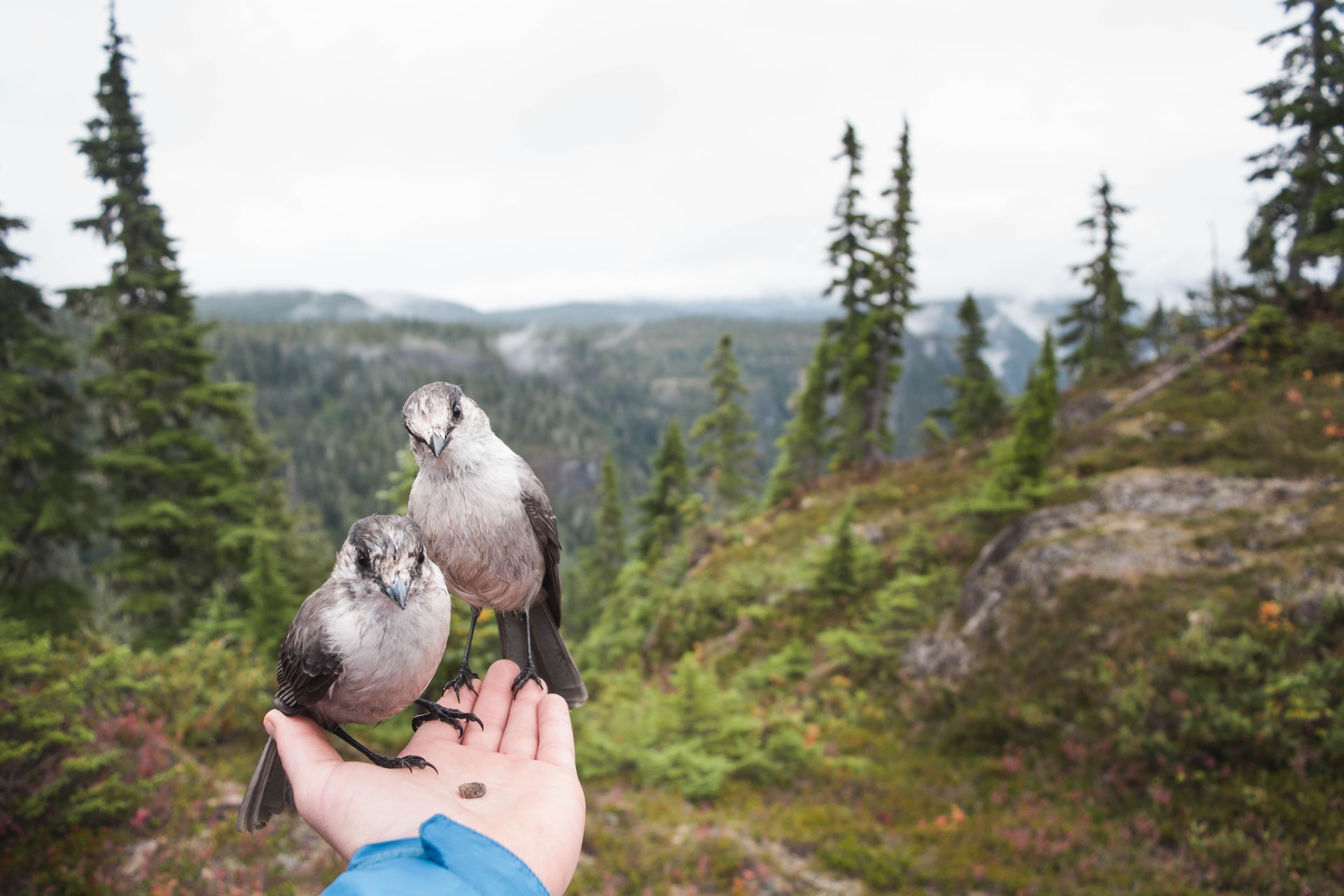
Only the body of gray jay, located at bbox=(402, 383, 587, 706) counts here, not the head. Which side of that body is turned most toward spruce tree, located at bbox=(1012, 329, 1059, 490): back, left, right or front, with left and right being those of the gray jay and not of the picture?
back

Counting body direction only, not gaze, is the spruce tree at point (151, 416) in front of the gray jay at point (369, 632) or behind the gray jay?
behind

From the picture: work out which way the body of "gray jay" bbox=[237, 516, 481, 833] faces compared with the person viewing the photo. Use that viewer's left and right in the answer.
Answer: facing the viewer and to the right of the viewer

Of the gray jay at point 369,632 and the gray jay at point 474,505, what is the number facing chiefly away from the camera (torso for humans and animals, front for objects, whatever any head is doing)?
0

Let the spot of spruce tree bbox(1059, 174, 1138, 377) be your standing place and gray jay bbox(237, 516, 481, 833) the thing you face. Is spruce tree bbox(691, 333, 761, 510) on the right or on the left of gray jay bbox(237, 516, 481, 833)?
right

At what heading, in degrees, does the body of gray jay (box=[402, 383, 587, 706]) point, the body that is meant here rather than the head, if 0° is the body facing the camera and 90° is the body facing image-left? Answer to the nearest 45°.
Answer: approximately 45°

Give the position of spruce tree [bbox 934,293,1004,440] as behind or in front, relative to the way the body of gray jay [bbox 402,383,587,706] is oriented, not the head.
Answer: behind

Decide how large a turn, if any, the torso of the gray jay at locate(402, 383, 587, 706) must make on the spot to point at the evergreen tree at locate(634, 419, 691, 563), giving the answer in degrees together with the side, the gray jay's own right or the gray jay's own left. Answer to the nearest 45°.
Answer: approximately 135° to the gray jay's own right
